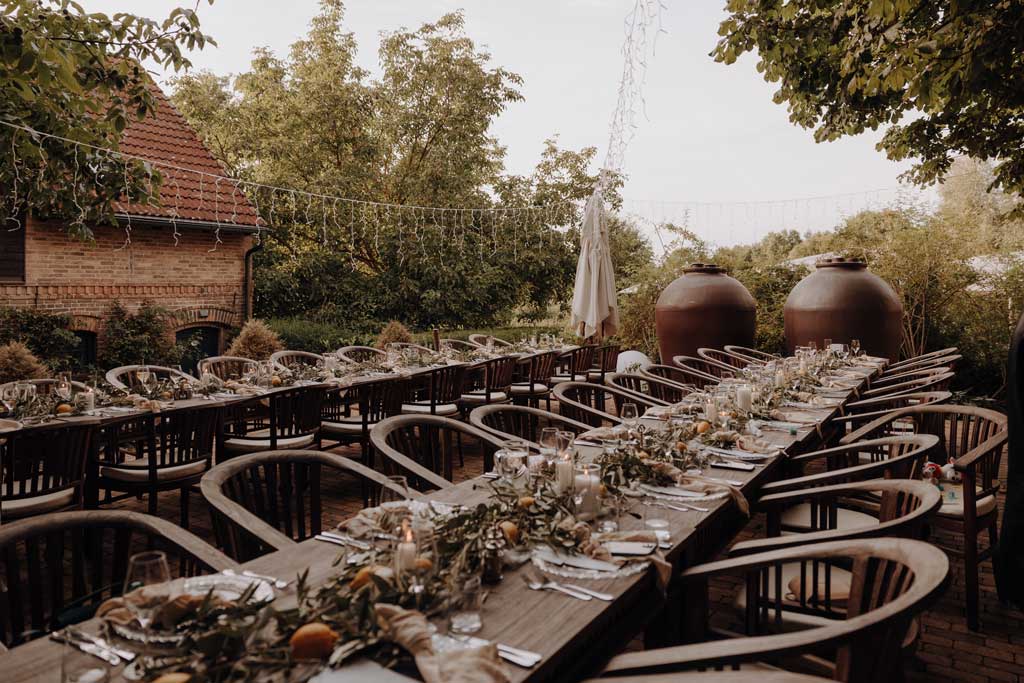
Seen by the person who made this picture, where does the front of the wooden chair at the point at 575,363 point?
facing away from the viewer and to the left of the viewer

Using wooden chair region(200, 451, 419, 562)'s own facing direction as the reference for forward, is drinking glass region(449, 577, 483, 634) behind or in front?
in front

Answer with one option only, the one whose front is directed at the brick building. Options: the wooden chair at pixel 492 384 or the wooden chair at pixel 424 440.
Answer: the wooden chair at pixel 492 384

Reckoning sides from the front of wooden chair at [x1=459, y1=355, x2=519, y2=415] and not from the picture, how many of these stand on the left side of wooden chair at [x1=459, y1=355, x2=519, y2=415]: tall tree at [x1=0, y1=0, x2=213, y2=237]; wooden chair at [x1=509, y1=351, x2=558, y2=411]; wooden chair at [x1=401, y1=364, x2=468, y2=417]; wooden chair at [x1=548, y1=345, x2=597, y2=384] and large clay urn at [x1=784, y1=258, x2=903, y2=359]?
2

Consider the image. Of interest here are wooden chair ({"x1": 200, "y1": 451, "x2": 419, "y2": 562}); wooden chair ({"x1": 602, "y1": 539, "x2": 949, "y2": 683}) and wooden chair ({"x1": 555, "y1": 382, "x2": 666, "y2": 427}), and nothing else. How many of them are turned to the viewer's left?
1

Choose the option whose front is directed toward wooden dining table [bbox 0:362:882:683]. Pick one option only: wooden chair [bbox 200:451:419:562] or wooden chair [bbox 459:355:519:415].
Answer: wooden chair [bbox 200:451:419:562]

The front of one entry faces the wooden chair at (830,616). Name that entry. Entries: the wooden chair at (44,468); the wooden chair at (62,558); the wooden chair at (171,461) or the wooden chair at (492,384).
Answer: the wooden chair at (62,558)
